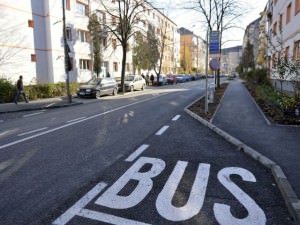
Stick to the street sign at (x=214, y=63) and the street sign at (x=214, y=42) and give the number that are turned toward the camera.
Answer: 2

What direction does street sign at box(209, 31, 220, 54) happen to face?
toward the camera

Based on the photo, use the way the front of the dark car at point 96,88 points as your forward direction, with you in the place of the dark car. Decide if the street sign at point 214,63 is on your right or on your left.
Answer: on your left

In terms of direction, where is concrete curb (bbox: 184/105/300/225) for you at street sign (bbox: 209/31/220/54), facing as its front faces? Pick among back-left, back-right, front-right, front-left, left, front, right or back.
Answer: front

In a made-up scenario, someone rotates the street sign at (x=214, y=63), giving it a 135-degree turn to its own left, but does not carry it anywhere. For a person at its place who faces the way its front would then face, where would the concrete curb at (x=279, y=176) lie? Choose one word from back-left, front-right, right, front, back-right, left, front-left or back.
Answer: back-right

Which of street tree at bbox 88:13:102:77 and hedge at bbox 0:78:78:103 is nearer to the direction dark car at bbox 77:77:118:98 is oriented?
the hedge

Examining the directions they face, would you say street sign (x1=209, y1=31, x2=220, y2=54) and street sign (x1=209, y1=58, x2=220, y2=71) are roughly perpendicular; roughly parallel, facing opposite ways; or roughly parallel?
roughly parallel

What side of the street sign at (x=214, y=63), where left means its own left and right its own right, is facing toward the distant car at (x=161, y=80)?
back

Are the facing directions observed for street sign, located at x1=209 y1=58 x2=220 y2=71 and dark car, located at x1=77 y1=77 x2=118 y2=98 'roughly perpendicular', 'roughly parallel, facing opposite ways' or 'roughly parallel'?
roughly parallel

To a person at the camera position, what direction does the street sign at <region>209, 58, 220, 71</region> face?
facing the viewer

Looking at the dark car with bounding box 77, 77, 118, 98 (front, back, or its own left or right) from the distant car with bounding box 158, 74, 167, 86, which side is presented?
back

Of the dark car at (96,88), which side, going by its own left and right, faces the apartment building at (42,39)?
right
